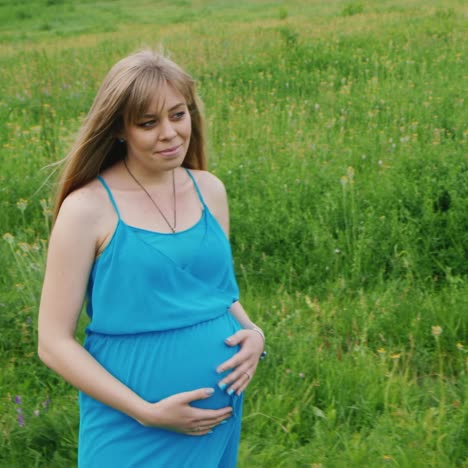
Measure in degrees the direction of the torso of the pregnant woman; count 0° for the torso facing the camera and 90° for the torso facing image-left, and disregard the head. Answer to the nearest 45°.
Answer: approximately 315°

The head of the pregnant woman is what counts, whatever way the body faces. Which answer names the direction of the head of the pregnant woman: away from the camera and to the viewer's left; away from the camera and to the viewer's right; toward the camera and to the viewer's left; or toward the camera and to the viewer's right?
toward the camera and to the viewer's right
